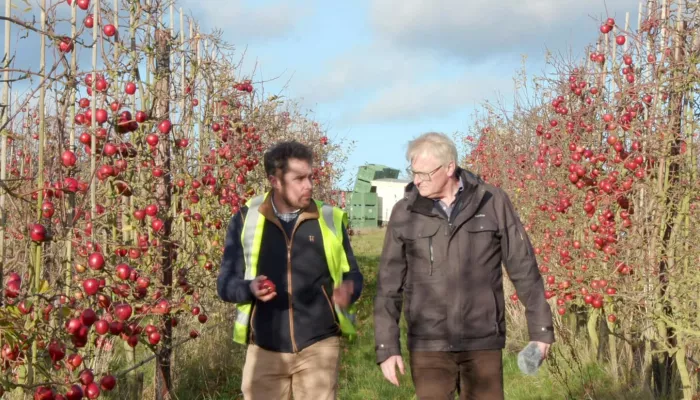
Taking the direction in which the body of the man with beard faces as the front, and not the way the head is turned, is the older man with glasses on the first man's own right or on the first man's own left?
on the first man's own left

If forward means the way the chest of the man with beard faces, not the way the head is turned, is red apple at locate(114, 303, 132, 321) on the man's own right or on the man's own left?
on the man's own right

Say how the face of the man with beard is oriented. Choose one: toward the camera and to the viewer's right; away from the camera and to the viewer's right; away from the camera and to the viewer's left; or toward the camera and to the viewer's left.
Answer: toward the camera and to the viewer's right

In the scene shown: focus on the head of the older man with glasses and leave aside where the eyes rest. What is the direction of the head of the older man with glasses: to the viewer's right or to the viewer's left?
to the viewer's left

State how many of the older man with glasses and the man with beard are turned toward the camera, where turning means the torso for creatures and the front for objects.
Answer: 2

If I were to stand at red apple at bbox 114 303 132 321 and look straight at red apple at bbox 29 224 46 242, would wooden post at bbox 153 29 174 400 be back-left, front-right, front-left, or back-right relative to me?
back-right

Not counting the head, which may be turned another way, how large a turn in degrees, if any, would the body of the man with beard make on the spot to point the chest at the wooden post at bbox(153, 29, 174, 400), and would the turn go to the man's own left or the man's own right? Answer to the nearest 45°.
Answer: approximately 135° to the man's own right

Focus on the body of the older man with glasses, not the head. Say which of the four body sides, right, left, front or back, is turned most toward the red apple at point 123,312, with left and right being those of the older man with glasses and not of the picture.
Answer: right

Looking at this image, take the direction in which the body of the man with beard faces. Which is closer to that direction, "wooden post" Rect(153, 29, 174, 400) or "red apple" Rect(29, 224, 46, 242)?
the red apple

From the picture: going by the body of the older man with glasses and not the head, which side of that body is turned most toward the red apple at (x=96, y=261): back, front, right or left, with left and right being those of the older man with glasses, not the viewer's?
right

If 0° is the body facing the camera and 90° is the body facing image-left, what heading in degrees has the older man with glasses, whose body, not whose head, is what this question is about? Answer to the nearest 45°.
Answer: approximately 0°
